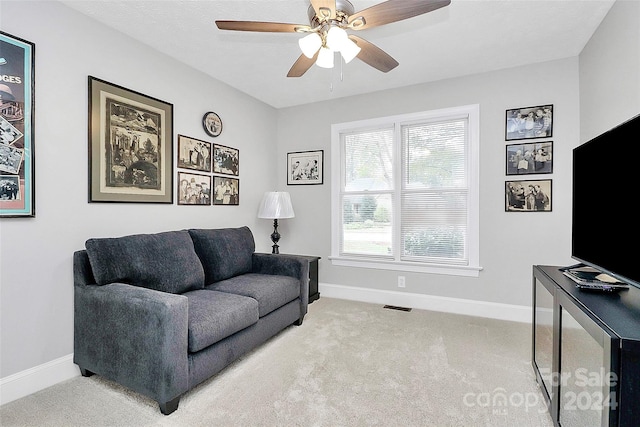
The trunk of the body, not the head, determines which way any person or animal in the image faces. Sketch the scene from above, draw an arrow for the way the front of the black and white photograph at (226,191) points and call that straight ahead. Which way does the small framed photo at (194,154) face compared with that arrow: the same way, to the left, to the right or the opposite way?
the same way

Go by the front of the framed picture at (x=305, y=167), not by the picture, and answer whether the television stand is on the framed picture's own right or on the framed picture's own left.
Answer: on the framed picture's own left

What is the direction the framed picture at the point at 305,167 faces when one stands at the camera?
facing the viewer and to the left of the viewer

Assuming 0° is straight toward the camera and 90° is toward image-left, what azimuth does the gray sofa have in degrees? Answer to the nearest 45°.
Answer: approximately 315°

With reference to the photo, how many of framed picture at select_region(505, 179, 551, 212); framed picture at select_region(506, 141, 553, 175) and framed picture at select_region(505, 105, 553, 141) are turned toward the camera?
3

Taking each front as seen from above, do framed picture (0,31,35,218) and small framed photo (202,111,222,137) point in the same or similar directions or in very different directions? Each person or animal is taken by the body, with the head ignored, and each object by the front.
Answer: same or similar directions

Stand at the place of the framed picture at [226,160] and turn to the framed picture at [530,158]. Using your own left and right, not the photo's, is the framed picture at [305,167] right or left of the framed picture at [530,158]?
left

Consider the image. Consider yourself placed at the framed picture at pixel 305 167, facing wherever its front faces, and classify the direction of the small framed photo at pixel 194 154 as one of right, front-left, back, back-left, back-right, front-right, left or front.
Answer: front

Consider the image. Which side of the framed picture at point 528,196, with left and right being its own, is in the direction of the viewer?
front

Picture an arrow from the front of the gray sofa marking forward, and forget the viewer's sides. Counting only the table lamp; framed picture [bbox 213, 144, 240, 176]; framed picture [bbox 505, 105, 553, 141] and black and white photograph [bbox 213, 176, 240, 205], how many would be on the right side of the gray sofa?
0

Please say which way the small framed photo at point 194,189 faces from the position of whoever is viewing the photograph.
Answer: facing the viewer and to the right of the viewer

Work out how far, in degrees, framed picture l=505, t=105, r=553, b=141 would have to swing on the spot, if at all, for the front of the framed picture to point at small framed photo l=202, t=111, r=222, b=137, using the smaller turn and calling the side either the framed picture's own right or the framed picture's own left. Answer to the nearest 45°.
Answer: approximately 45° to the framed picture's own right

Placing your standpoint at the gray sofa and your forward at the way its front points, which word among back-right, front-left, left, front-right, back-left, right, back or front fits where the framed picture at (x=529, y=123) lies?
front-left

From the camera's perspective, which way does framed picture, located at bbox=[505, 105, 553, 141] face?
toward the camera
